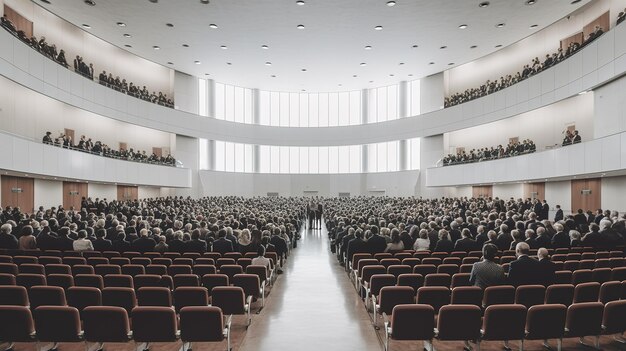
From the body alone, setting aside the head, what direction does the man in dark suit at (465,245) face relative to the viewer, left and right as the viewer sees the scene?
facing away from the viewer

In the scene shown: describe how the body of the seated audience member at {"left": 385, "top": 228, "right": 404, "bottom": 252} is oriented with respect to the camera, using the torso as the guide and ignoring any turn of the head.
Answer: away from the camera

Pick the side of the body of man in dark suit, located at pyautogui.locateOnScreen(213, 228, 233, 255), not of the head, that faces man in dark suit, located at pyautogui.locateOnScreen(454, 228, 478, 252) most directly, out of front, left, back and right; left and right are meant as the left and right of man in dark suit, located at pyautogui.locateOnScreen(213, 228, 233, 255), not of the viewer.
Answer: right

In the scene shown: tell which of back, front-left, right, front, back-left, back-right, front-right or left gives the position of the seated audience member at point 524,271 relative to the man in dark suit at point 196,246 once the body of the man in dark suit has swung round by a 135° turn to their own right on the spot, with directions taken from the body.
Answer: front

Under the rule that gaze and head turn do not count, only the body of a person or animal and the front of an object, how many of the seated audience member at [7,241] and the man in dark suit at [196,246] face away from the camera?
2

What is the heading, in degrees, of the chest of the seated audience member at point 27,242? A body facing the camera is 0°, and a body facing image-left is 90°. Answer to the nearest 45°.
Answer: approximately 180°

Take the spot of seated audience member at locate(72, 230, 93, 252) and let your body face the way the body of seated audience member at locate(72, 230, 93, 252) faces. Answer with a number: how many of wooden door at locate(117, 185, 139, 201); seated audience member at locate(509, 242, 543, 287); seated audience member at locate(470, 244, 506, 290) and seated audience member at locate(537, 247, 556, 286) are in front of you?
1

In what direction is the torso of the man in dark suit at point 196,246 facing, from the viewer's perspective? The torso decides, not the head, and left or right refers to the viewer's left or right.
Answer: facing away from the viewer

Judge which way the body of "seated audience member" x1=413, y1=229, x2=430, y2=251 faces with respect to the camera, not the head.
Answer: away from the camera

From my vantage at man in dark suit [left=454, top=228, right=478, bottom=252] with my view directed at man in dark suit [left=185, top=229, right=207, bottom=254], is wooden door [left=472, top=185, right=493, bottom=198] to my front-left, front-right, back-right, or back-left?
back-right

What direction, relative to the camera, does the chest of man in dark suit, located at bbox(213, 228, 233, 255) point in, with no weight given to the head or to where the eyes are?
away from the camera

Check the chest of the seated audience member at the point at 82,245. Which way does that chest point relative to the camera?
away from the camera

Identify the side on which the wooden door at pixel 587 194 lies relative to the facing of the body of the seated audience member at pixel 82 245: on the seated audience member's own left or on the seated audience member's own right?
on the seated audience member's own right

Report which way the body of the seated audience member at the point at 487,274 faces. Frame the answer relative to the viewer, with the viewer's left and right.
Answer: facing away from the viewer
